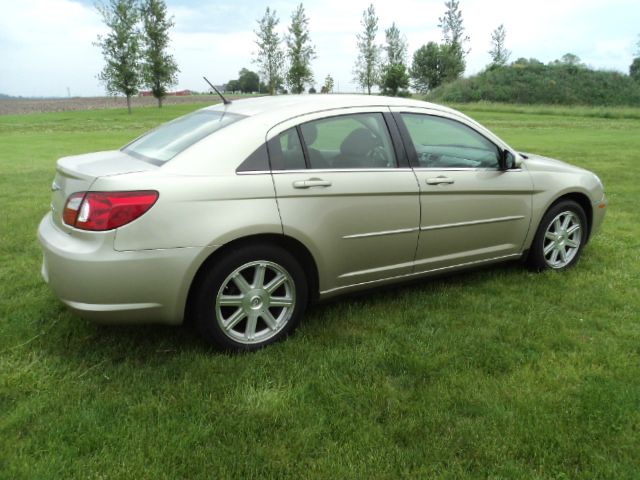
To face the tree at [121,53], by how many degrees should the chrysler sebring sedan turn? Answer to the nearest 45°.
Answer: approximately 45° to its left

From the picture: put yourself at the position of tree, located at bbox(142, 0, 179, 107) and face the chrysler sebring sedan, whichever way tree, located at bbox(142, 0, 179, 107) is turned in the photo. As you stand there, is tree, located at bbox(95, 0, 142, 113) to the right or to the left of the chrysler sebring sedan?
right

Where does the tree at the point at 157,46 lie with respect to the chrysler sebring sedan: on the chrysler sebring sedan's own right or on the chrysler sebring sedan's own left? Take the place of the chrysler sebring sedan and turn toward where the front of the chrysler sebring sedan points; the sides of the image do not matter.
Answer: on the chrysler sebring sedan's own left

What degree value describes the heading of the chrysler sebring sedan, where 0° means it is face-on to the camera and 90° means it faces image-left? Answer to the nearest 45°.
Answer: approximately 225°
